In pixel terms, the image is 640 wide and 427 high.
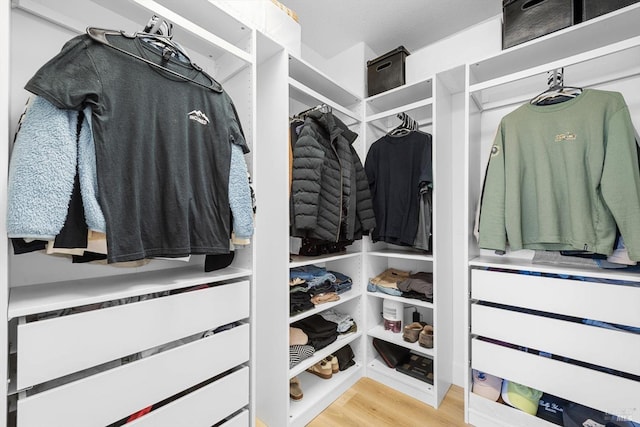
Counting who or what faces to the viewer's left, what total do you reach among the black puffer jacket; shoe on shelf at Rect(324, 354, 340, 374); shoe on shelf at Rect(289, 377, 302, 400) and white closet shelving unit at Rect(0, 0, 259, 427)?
0

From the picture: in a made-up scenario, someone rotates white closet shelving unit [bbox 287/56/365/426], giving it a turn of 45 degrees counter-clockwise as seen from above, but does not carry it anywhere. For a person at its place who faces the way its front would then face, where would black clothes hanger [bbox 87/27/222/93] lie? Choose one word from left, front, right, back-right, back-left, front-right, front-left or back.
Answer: back-right

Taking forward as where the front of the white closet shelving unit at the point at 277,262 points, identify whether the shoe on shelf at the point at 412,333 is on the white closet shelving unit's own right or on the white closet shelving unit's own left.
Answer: on the white closet shelving unit's own left

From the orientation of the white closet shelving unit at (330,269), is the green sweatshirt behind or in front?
in front

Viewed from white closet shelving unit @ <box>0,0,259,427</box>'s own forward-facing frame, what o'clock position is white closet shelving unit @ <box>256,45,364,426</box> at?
white closet shelving unit @ <box>256,45,364,426</box> is roughly at 10 o'clock from white closet shelving unit @ <box>0,0,259,427</box>.

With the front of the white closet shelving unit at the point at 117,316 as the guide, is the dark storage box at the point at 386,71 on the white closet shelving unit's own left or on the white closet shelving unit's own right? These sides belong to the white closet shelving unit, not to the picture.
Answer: on the white closet shelving unit's own left

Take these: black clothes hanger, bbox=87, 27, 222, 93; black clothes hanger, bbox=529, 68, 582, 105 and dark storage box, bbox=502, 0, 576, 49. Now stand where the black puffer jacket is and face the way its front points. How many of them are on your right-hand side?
1

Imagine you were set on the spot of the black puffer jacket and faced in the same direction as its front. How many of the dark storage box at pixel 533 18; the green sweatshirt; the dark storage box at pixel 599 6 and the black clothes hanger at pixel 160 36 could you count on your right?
1

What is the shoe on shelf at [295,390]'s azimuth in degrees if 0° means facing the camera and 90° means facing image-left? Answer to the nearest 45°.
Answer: approximately 315°

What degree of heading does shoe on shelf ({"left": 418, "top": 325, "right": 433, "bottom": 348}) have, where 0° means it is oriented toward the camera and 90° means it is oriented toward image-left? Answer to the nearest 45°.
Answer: approximately 45°

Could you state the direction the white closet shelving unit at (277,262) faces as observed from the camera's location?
facing the viewer and to the right of the viewer
